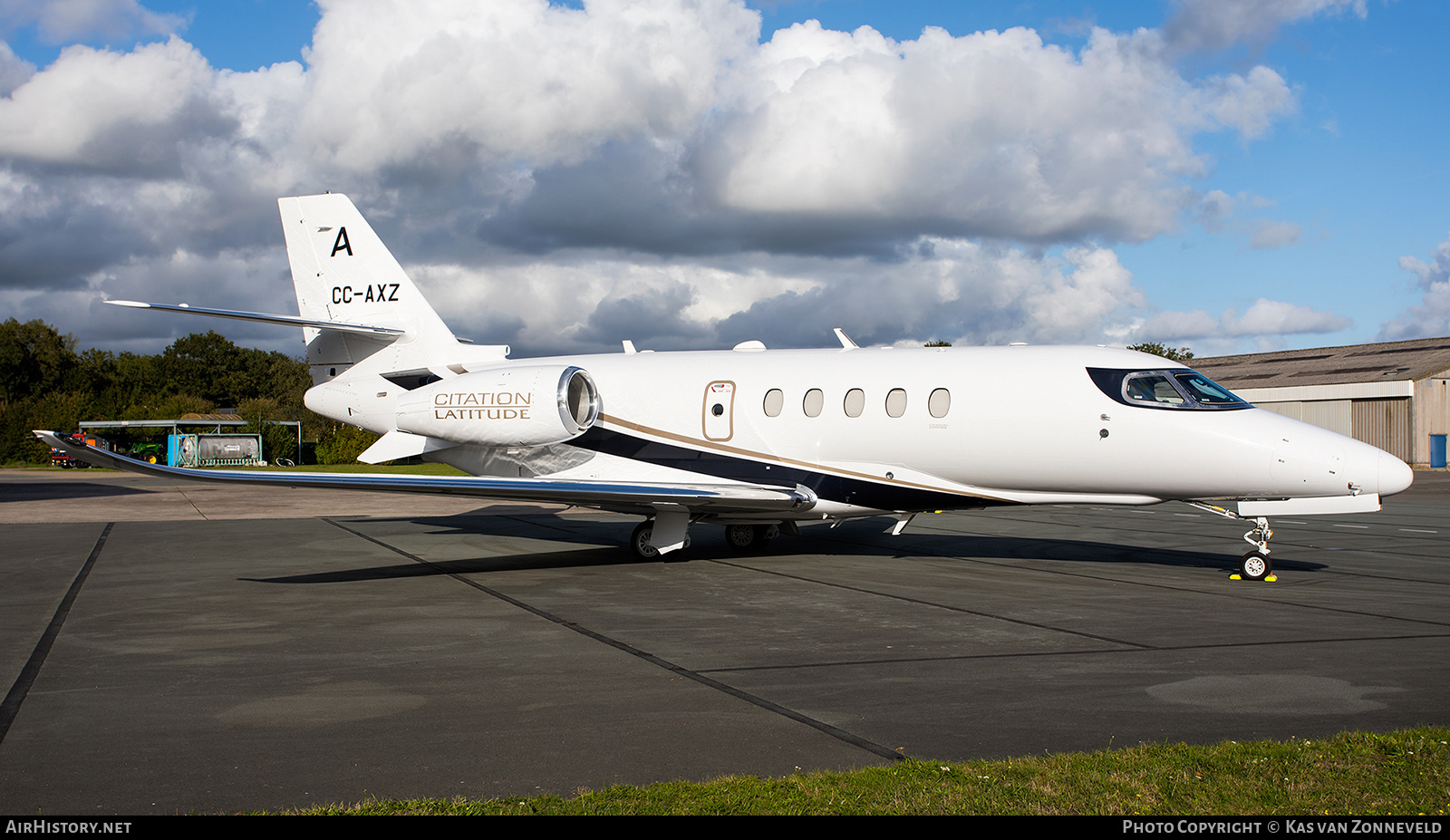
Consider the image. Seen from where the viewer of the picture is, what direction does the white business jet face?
facing the viewer and to the right of the viewer
